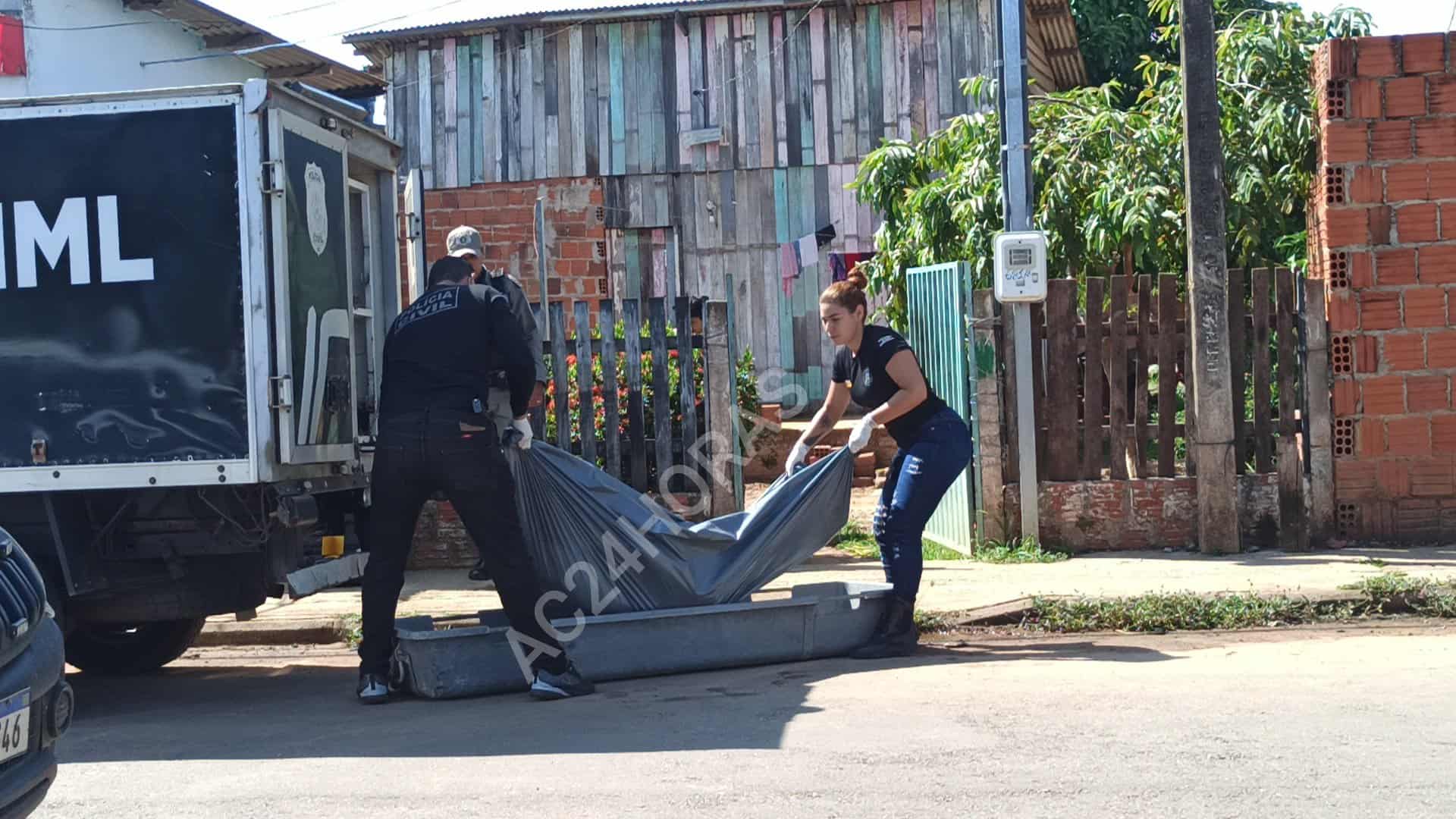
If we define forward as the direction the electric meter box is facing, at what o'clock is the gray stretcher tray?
The gray stretcher tray is roughly at 1 o'clock from the electric meter box.

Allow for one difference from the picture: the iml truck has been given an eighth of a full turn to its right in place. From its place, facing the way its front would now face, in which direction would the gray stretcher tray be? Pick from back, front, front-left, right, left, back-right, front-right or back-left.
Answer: right

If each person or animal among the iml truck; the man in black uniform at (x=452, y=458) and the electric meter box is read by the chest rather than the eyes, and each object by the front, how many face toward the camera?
1

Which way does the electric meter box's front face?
toward the camera

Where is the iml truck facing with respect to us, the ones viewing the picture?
facing away from the viewer and to the left of the viewer

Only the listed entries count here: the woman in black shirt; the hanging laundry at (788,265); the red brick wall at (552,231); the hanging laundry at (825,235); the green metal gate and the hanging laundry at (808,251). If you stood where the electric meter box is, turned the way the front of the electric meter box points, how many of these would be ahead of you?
1

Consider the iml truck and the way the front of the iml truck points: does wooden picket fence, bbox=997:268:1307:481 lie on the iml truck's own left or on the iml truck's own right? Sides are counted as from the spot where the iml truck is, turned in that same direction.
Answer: on the iml truck's own right

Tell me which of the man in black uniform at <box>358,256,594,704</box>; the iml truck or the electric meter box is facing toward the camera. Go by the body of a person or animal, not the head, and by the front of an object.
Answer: the electric meter box

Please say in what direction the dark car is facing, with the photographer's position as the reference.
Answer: facing the viewer and to the right of the viewer

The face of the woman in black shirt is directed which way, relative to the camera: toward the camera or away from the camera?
toward the camera

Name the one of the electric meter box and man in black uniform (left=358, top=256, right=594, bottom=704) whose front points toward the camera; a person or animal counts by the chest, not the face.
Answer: the electric meter box

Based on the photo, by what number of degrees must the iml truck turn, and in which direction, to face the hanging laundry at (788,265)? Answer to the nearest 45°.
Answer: approximately 90° to its right

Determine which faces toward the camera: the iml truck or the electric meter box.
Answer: the electric meter box
